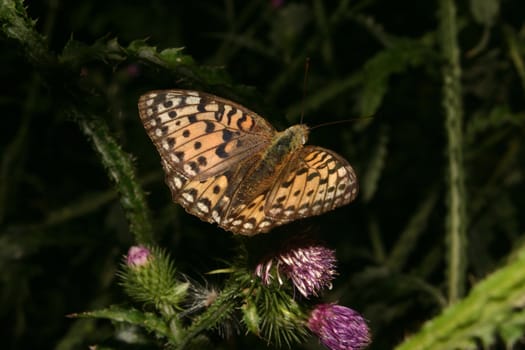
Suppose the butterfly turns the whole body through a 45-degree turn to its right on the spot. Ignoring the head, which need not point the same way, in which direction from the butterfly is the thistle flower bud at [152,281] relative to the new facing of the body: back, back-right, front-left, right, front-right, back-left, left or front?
back

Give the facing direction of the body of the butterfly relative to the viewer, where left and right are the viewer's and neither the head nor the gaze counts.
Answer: facing away from the viewer and to the right of the viewer

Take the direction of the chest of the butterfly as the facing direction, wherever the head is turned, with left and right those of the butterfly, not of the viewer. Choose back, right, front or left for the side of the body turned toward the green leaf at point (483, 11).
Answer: front

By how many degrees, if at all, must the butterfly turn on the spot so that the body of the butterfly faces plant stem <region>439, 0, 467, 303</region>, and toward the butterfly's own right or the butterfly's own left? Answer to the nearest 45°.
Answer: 0° — it already faces it
